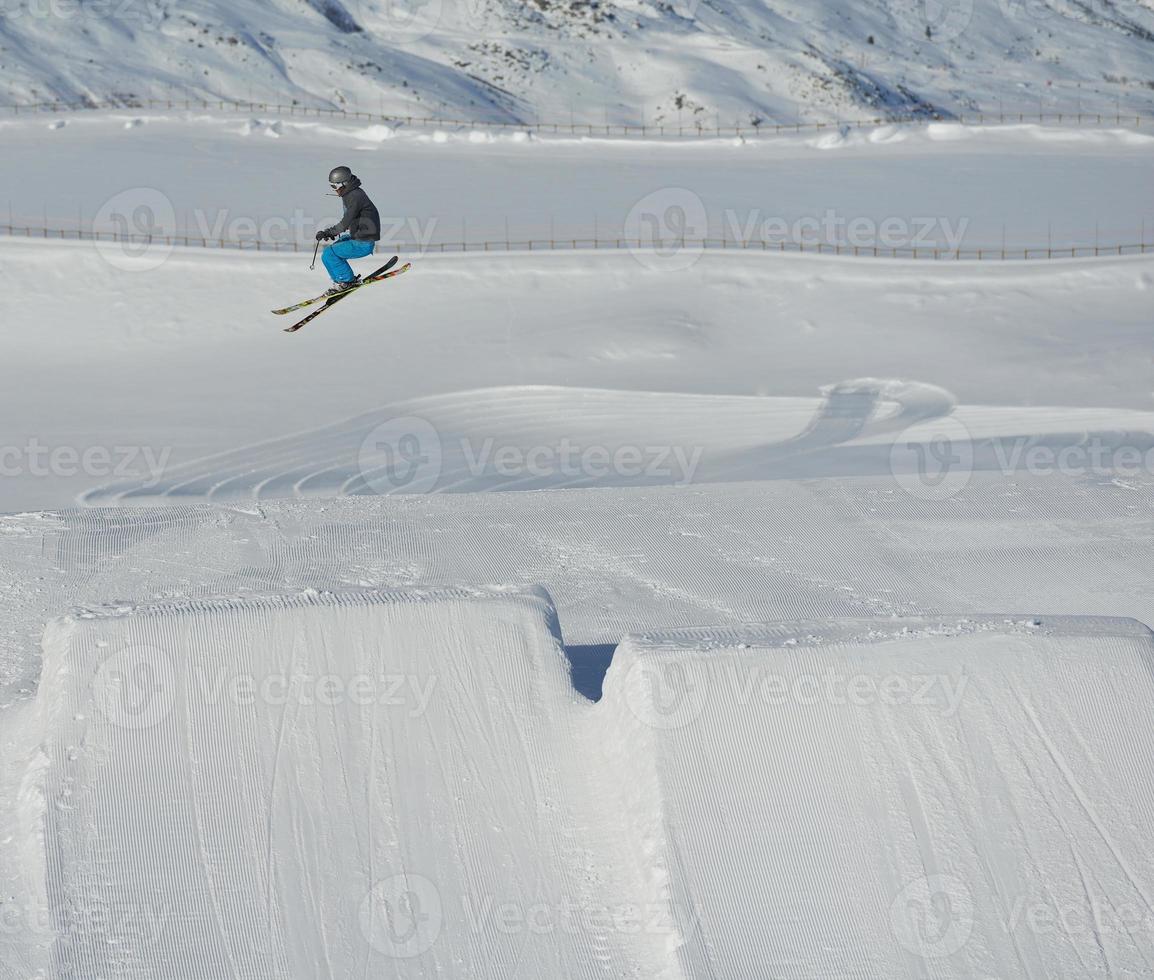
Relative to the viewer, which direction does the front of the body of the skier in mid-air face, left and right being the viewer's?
facing to the left of the viewer

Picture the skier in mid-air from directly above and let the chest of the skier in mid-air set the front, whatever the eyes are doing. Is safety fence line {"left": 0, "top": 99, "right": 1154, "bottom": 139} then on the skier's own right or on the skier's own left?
on the skier's own right

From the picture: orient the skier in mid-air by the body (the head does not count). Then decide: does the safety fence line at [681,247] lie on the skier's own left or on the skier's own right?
on the skier's own right
